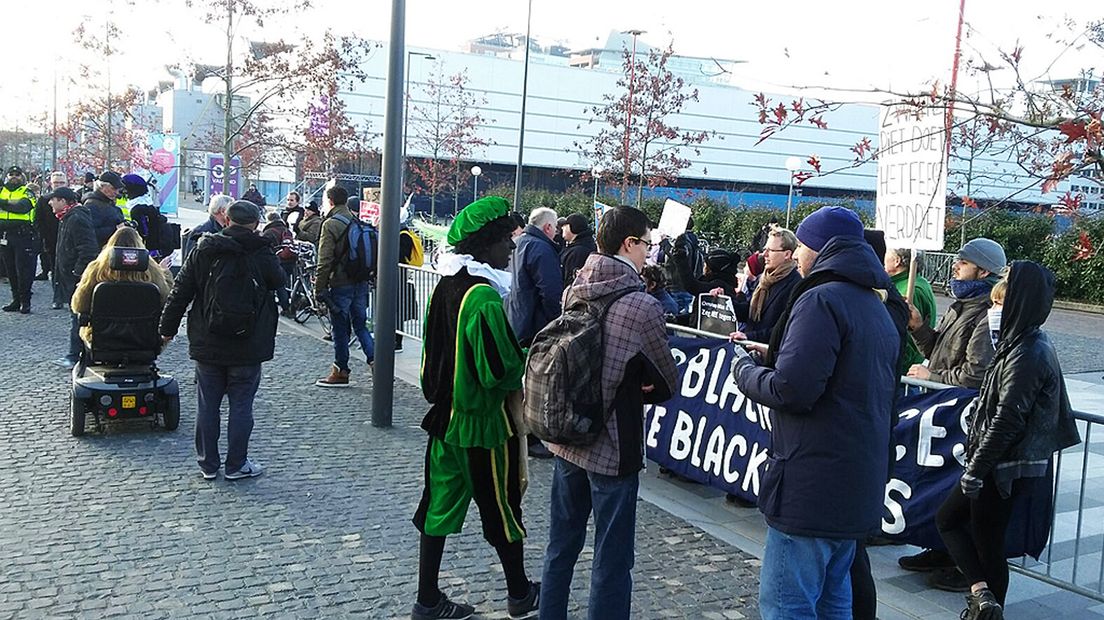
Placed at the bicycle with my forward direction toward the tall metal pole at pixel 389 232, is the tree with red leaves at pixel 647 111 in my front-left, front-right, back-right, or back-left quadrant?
back-left

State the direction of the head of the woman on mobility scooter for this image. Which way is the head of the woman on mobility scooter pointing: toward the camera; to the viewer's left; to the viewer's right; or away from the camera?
away from the camera

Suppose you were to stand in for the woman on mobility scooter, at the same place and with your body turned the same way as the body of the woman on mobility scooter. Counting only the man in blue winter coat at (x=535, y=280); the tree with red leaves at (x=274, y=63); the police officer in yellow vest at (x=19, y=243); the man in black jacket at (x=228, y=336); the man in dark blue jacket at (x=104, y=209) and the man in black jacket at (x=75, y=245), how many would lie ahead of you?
4

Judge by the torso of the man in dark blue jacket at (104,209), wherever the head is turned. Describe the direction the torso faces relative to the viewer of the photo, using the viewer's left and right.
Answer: facing to the right of the viewer

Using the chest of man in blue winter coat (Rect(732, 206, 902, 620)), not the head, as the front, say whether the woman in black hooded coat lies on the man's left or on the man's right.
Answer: on the man's right

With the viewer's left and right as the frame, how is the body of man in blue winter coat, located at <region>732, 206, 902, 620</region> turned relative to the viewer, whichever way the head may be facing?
facing away from the viewer and to the left of the viewer

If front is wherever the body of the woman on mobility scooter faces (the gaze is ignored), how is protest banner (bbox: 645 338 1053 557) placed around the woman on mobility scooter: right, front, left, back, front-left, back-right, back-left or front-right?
back-right

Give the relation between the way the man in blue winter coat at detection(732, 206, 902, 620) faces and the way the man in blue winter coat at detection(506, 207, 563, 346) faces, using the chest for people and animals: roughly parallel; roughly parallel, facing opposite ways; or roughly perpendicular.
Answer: roughly perpendicular

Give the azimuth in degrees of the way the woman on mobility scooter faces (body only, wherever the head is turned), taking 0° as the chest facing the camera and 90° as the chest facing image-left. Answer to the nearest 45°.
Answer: approximately 180°
